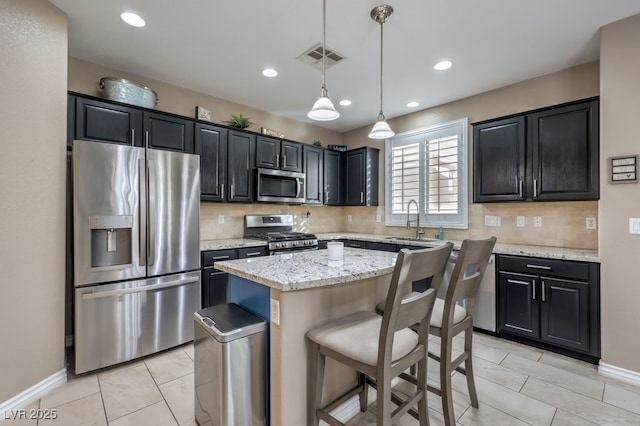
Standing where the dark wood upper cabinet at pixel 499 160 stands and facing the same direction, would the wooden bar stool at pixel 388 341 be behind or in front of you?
in front

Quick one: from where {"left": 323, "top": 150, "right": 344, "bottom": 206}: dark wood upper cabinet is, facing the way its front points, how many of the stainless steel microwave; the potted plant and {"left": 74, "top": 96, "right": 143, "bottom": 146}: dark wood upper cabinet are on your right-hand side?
3

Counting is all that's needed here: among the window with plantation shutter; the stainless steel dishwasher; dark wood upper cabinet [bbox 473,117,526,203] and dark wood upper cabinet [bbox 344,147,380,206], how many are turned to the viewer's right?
0

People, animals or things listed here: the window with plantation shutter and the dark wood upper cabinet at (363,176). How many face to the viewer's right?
0

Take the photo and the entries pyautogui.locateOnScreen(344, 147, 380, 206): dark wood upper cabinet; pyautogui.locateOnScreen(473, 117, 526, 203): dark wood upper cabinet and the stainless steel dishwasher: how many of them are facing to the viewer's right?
0

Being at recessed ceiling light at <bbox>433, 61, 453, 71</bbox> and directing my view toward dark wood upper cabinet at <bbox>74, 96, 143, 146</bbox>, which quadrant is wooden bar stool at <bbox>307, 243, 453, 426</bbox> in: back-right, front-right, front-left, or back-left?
front-left

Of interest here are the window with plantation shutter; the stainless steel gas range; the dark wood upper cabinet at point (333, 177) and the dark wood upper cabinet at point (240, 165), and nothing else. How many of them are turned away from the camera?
0

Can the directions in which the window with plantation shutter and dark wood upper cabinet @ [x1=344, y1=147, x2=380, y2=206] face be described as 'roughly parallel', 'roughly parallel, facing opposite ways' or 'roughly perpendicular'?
roughly parallel

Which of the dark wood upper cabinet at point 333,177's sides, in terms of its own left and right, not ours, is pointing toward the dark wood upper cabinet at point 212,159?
right

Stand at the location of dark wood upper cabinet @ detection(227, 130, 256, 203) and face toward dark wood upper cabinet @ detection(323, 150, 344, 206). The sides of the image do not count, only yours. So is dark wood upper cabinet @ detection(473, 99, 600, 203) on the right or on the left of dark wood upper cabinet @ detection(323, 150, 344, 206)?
right

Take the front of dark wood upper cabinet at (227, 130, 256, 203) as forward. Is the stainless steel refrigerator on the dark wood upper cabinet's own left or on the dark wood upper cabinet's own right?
on the dark wood upper cabinet's own right

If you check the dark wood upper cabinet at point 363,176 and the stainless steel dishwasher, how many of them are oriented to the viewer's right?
0

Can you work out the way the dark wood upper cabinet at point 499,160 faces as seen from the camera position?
facing the viewer and to the left of the viewer

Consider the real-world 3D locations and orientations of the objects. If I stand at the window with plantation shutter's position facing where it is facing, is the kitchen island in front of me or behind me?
in front

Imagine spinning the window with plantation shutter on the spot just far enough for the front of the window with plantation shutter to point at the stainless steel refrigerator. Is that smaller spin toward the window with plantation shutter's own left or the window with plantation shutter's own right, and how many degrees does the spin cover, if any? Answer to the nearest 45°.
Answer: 0° — it already faces it
